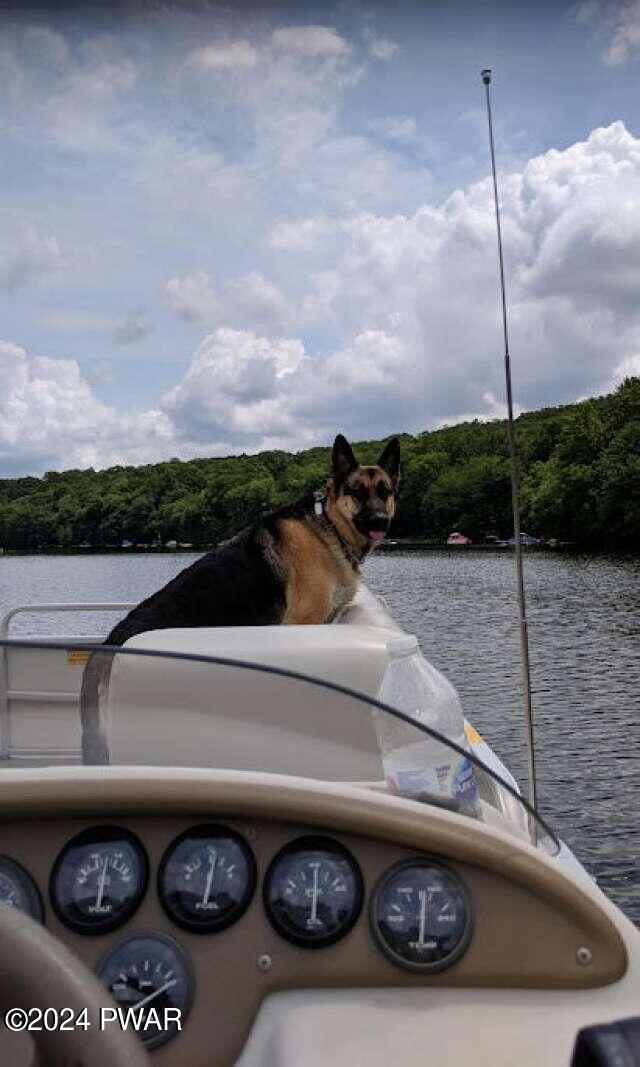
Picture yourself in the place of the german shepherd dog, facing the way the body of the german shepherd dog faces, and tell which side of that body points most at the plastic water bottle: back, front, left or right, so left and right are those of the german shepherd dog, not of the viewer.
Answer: right

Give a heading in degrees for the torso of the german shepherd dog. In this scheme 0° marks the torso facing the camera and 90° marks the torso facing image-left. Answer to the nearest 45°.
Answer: approximately 270°
